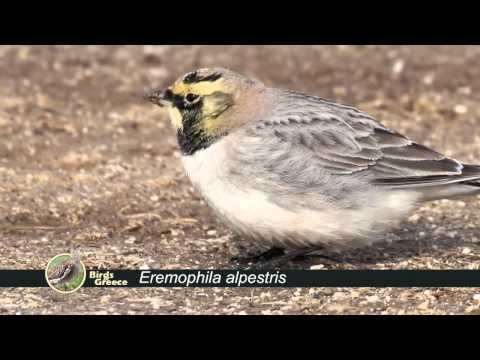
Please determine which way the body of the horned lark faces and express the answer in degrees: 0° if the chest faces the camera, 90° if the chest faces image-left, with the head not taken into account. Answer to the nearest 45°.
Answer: approximately 90°
